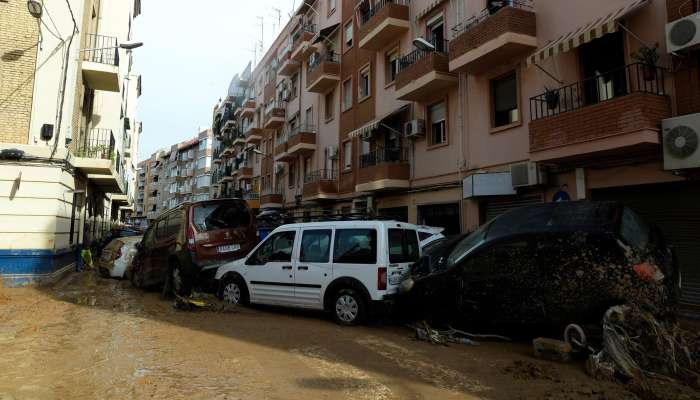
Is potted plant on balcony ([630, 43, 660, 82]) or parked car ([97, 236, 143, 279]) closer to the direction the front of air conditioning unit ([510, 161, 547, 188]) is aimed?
the parked car

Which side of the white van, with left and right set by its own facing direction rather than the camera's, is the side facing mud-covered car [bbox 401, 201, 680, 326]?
back

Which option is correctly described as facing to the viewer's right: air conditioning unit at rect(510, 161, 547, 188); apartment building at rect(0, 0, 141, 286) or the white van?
the apartment building

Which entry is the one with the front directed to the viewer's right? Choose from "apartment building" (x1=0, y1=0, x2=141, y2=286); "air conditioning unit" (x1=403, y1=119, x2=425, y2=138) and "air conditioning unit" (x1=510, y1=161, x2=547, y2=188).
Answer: the apartment building

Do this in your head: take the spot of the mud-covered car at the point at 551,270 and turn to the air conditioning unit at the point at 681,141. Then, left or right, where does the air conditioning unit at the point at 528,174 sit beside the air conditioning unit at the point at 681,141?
left

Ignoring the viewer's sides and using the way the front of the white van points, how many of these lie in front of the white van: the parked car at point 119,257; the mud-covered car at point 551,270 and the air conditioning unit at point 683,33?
1

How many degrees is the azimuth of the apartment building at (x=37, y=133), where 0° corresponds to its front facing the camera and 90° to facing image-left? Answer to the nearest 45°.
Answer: approximately 270°

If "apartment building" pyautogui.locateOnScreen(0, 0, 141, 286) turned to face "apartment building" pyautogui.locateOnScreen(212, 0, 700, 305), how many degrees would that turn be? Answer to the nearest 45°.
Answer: approximately 45° to its right

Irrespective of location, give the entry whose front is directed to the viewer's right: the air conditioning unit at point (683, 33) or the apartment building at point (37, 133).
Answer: the apartment building

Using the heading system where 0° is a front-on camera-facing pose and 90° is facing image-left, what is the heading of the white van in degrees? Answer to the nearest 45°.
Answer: approximately 135°

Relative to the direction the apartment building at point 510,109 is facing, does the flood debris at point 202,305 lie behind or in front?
in front

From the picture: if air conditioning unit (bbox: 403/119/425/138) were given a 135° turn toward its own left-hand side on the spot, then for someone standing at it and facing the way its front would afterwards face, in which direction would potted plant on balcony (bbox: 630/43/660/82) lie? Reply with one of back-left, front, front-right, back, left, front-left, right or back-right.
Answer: front-right
